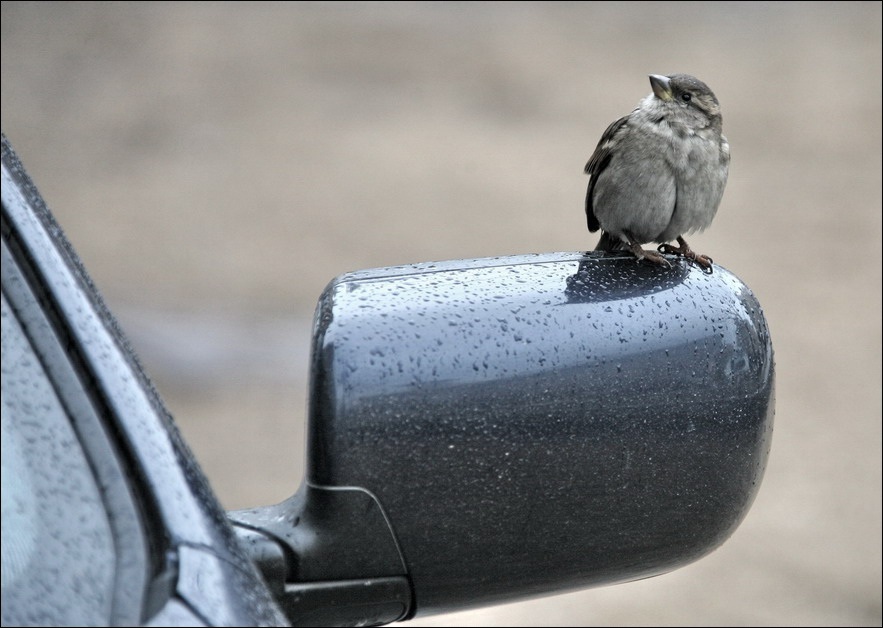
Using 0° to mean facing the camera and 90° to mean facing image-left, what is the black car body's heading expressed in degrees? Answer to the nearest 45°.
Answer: approximately 0°

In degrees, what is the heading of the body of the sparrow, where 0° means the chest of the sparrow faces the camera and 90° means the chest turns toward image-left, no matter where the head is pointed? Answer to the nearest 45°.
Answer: approximately 315°
